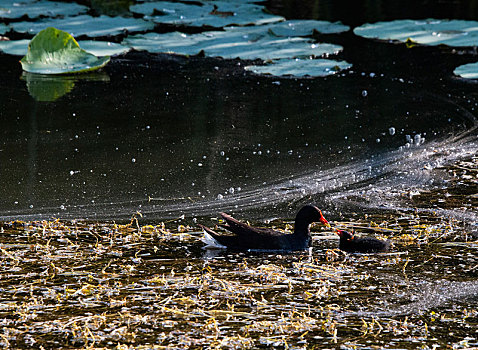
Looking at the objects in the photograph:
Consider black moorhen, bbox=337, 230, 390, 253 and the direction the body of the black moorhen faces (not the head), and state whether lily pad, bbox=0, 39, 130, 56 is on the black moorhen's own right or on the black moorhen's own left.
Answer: on the black moorhen's own right

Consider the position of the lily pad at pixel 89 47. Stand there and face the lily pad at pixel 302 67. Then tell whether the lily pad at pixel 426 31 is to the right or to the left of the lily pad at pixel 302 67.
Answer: left

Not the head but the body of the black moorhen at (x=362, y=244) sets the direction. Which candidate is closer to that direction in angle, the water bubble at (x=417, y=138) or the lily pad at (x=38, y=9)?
the lily pad

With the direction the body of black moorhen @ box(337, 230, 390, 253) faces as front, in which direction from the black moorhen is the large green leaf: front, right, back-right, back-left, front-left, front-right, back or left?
front-right

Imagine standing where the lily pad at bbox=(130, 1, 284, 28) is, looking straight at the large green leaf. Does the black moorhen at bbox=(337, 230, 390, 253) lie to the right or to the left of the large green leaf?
left

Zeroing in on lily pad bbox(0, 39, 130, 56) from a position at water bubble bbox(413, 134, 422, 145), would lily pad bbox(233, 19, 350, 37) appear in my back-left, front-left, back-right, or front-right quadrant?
front-right

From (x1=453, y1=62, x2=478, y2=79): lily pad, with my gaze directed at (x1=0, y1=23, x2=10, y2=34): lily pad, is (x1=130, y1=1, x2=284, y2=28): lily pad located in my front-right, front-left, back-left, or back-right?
front-right

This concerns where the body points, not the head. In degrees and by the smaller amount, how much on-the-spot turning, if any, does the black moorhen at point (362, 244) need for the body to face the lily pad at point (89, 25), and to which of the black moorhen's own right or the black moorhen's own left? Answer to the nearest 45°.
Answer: approximately 45° to the black moorhen's own right

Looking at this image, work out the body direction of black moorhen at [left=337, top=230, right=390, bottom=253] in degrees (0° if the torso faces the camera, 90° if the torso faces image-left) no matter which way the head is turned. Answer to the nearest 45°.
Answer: approximately 90°

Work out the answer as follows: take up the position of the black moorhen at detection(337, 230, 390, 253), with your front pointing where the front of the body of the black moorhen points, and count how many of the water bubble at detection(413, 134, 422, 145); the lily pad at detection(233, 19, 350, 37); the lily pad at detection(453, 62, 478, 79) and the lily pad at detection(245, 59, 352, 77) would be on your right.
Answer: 4

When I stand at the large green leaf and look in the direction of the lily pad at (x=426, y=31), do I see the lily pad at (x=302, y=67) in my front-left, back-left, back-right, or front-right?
front-right

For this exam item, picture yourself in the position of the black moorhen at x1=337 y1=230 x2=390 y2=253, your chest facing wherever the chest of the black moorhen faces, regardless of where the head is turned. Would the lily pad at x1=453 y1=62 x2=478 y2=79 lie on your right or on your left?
on your right

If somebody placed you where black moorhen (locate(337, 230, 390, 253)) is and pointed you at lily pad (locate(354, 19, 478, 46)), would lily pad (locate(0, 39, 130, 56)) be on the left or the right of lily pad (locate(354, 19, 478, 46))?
left

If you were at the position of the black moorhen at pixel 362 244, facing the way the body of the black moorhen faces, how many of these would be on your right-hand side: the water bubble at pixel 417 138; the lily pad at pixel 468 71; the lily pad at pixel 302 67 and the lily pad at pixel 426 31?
4

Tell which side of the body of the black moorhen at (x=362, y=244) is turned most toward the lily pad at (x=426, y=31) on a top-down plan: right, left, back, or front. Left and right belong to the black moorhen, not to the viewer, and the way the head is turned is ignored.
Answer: right
